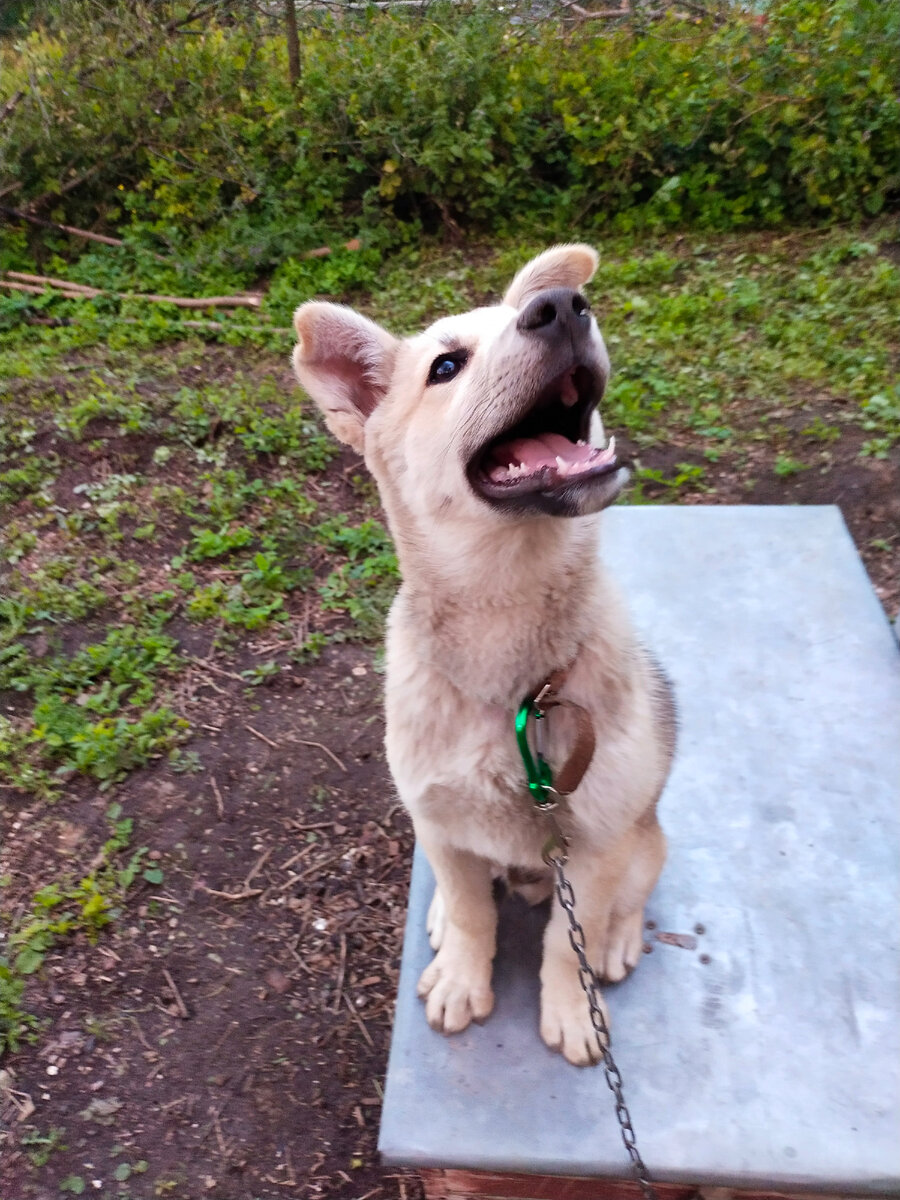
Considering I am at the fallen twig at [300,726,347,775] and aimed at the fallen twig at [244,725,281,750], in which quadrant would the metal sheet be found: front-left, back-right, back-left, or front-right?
back-left

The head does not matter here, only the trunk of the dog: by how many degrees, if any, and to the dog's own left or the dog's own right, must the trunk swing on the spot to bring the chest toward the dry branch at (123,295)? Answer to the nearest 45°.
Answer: approximately 135° to the dog's own right

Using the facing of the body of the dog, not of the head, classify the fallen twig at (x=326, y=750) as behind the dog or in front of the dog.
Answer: behind

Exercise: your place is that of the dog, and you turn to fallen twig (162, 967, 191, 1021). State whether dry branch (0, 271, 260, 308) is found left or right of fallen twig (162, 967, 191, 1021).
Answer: right

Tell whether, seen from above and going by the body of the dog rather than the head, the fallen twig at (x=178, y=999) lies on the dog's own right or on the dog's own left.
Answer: on the dog's own right

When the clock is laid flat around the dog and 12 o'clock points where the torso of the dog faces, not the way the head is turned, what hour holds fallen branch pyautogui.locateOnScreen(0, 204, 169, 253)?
The fallen branch is roughly at 5 o'clock from the dog.

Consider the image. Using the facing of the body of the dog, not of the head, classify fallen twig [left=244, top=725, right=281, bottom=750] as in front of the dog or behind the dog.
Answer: behind

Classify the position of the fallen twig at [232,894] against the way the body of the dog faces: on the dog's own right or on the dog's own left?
on the dog's own right
